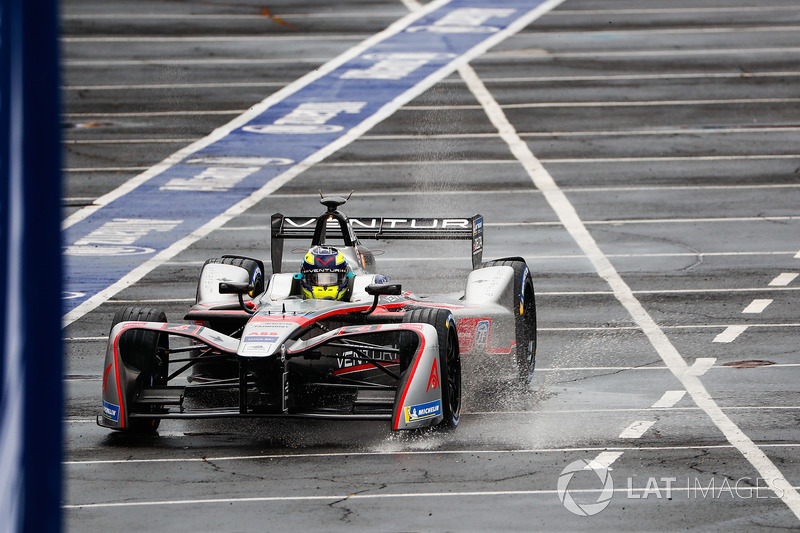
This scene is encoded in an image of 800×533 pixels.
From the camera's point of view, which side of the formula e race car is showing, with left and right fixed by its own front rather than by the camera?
front
